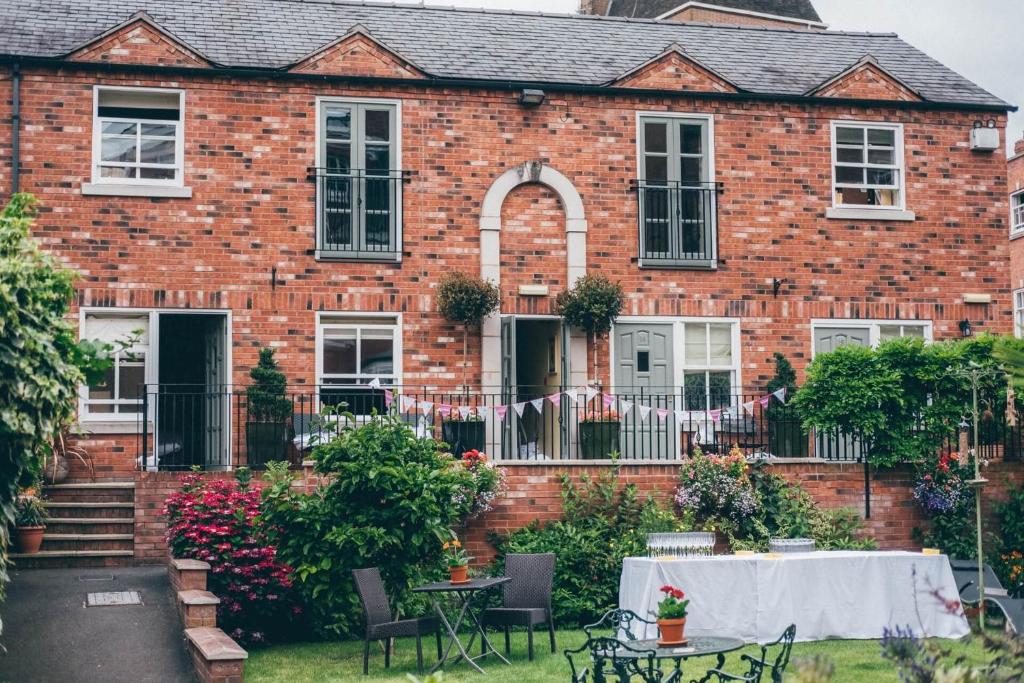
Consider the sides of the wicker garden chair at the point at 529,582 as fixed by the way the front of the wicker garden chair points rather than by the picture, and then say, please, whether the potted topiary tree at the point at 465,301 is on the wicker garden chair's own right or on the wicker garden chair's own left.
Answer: on the wicker garden chair's own right

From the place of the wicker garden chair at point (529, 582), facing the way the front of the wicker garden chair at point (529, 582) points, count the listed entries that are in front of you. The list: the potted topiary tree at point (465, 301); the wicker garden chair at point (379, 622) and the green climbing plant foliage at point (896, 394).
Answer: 1

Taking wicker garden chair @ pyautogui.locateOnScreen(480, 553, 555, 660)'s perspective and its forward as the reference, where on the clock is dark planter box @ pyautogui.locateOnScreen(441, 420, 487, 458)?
The dark planter box is roughly at 4 o'clock from the wicker garden chair.

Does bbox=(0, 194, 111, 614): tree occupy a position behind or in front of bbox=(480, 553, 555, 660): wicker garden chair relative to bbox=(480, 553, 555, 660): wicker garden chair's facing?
in front

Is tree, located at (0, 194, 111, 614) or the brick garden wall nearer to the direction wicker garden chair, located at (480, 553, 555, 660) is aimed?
the tree

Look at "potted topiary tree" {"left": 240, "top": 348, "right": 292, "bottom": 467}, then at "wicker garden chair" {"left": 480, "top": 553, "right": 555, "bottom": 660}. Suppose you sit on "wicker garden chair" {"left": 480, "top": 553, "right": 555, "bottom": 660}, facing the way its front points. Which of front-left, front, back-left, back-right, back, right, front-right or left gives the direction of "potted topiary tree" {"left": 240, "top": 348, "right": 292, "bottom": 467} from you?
right

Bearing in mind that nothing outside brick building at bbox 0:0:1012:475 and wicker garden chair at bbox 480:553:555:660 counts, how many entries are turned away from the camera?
0

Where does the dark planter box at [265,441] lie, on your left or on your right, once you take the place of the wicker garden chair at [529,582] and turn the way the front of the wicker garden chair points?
on your right

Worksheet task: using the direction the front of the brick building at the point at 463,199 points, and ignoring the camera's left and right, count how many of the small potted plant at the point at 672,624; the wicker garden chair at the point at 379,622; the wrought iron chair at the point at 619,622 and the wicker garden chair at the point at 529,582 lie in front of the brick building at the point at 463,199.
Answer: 4

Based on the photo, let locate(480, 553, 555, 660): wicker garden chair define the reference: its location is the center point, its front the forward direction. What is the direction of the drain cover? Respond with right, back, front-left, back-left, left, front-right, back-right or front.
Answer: front-right

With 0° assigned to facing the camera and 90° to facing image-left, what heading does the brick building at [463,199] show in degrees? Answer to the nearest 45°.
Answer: approximately 0°

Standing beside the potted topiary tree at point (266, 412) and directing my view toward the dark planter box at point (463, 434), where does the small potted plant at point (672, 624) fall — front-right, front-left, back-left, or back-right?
front-right

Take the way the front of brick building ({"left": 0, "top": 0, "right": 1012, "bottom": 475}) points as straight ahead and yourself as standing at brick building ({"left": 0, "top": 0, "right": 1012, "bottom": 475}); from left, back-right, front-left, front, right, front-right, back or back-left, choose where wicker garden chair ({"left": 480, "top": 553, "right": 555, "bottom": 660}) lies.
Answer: front

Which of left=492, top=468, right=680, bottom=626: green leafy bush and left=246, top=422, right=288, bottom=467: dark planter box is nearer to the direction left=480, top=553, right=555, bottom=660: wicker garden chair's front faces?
the dark planter box

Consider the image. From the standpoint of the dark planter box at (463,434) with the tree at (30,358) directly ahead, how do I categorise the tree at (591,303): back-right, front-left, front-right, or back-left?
back-left

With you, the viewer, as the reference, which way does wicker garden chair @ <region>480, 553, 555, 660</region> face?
facing the viewer and to the left of the viewer
